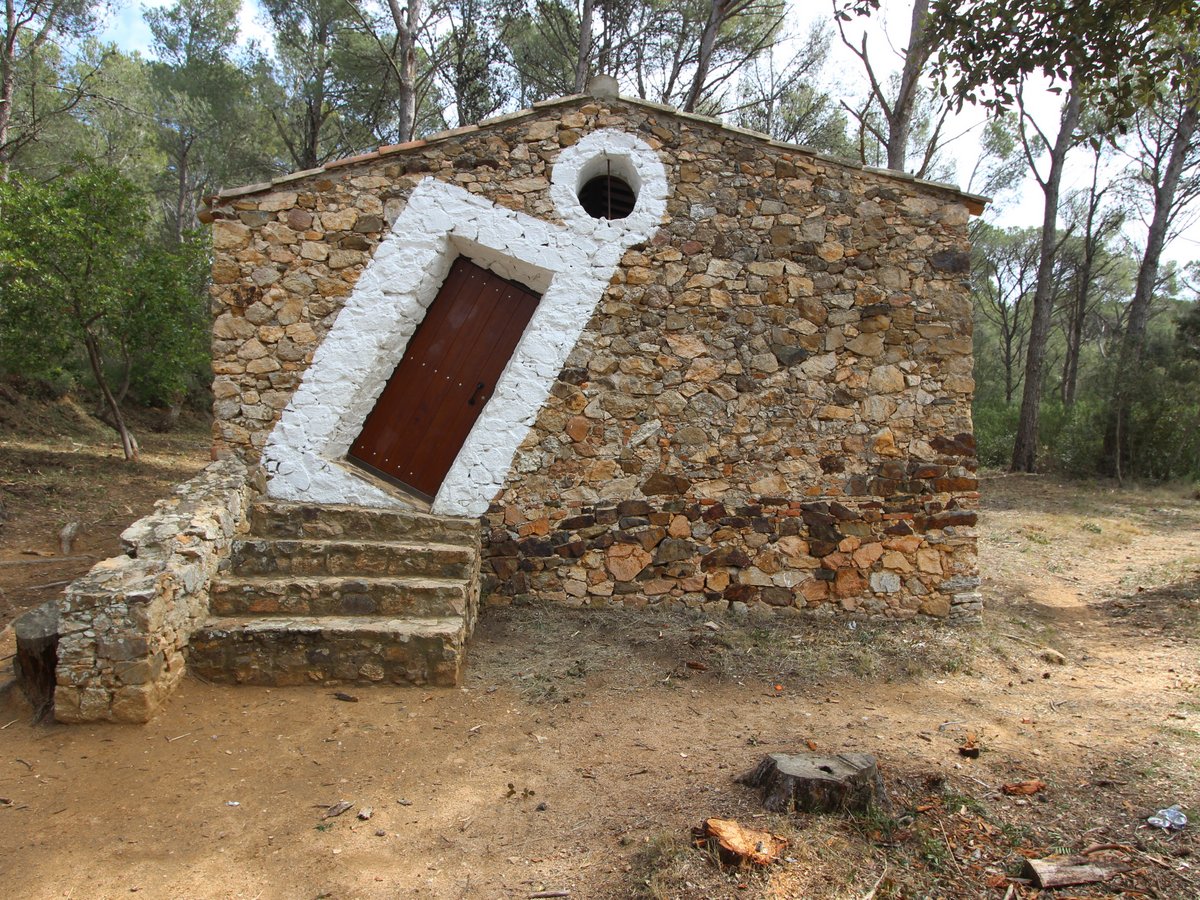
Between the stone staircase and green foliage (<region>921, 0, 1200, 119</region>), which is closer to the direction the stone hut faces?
the stone staircase

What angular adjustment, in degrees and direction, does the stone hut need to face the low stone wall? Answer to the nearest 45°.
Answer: approximately 45° to its right

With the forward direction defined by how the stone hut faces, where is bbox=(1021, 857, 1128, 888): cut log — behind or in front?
in front

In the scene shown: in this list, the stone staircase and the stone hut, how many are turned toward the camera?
2

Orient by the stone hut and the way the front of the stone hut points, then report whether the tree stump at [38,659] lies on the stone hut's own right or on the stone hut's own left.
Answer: on the stone hut's own right

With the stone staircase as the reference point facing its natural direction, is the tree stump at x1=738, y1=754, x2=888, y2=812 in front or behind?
in front

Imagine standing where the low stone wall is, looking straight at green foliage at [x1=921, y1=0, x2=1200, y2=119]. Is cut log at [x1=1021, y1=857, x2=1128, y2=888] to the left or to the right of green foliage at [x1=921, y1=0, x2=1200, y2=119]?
right

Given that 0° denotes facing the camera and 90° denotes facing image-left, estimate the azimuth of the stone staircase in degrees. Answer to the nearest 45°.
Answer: approximately 0°

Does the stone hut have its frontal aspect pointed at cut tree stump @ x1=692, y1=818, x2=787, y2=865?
yes

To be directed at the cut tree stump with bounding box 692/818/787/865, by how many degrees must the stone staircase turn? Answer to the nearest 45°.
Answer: approximately 45° to its left

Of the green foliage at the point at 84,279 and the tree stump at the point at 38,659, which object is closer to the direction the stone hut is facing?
the tree stump

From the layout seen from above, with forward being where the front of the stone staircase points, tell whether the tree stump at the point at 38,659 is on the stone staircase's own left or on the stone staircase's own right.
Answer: on the stone staircase's own right
